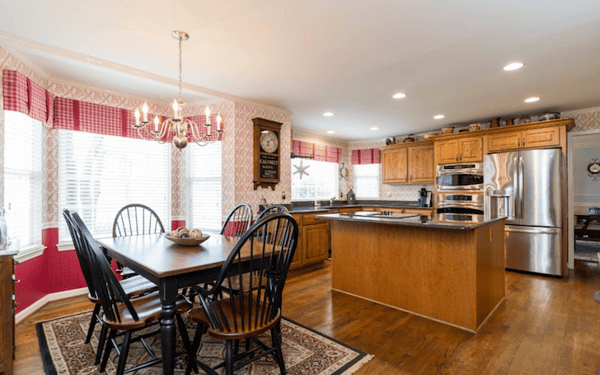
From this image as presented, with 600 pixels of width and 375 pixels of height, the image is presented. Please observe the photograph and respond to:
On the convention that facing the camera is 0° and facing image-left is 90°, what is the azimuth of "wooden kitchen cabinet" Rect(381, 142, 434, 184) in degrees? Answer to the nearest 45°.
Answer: approximately 0°

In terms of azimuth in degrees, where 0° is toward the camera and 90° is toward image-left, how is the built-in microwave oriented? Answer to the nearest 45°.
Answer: approximately 0°

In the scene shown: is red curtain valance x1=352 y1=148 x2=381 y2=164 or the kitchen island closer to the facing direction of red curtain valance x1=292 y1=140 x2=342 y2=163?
the kitchen island

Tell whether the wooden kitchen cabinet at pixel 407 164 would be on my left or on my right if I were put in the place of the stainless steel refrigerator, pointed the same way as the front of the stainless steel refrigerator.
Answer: on my right

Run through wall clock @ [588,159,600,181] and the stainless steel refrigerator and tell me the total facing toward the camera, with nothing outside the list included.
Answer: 2

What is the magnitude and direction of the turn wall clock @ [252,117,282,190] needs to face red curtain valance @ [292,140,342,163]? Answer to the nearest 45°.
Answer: approximately 90° to its left

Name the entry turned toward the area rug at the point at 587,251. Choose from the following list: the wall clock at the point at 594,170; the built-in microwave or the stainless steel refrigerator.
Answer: the wall clock
